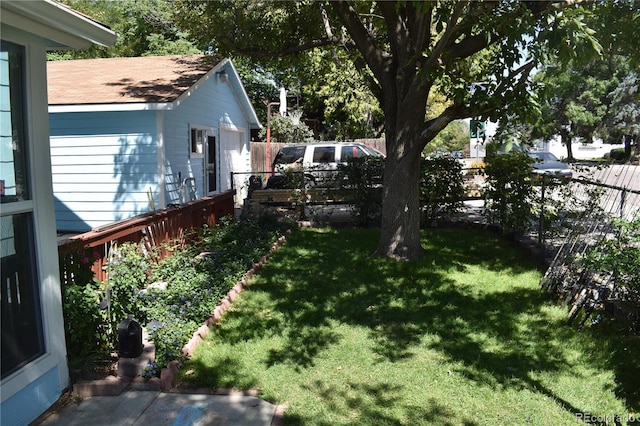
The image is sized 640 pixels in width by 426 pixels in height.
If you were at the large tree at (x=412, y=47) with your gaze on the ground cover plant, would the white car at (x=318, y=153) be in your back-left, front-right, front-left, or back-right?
back-right

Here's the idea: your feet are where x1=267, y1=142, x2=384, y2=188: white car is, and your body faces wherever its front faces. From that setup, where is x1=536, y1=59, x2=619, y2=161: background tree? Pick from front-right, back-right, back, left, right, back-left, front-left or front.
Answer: front-left

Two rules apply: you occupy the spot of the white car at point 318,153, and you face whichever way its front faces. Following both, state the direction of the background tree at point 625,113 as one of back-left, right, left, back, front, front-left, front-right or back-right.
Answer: front-left

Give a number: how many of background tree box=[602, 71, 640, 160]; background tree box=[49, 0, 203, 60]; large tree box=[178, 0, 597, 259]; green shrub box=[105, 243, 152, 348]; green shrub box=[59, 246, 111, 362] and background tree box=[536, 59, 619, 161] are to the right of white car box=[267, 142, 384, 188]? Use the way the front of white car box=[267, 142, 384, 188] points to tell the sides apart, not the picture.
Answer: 3

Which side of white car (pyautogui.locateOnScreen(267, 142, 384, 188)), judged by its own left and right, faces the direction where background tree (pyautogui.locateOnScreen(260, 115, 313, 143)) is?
left

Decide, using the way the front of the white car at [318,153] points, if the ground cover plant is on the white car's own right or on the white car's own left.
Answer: on the white car's own right

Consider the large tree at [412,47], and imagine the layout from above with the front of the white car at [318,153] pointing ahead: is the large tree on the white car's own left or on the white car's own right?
on the white car's own right

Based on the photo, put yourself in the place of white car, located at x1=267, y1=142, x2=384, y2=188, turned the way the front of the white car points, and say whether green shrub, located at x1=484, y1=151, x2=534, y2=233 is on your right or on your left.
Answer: on your right

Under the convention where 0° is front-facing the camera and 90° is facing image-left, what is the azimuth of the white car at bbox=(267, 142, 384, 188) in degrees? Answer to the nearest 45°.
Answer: approximately 270°

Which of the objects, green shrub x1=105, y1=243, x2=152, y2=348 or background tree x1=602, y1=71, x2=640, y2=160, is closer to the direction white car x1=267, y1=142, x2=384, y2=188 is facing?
the background tree

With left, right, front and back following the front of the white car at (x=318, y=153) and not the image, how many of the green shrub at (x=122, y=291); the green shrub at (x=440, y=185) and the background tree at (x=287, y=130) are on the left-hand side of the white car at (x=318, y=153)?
1
